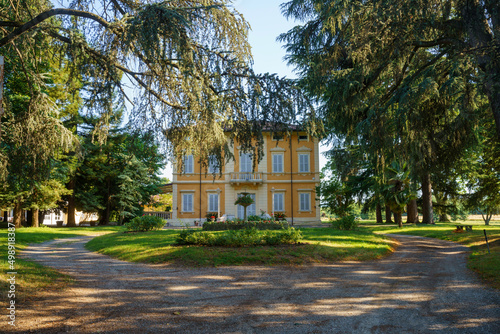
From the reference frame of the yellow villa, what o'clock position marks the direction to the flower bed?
The flower bed is roughly at 12 o'clock from the yellow villa.

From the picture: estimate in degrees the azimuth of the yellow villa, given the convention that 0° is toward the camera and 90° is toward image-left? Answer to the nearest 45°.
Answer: approximately 0°

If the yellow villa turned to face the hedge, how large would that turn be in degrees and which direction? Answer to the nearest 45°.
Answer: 0° — it already faces it
